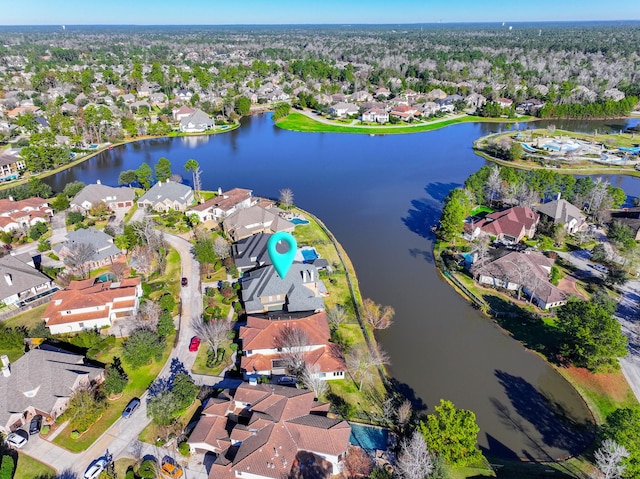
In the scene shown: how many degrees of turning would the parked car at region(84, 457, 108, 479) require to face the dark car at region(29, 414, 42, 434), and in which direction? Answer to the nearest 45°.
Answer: approximately 90° to its left

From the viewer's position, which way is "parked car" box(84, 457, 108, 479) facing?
facing away from the viewer and to the right of the viewer

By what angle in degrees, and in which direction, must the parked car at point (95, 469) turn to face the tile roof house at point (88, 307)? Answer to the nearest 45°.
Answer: approximately 45° to its left

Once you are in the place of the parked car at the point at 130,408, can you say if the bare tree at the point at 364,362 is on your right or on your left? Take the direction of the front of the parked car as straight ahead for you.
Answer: on your left

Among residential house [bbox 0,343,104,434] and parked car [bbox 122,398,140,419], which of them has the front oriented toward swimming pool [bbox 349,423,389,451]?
the residential house

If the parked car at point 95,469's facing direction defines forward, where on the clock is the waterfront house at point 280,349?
The waterfront house is roughly at 1 o'clock from the parked car.

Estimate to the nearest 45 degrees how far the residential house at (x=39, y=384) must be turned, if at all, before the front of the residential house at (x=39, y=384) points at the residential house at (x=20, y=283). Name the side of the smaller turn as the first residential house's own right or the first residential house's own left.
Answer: approximately 135° to the first residential house's own left

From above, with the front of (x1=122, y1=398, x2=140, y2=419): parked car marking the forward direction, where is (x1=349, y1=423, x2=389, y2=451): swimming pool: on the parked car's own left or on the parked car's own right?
on the parked car's own left

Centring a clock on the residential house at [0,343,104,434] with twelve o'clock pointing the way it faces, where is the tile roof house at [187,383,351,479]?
The tile roof house is roughly at 12 o'clock from the residential house.
